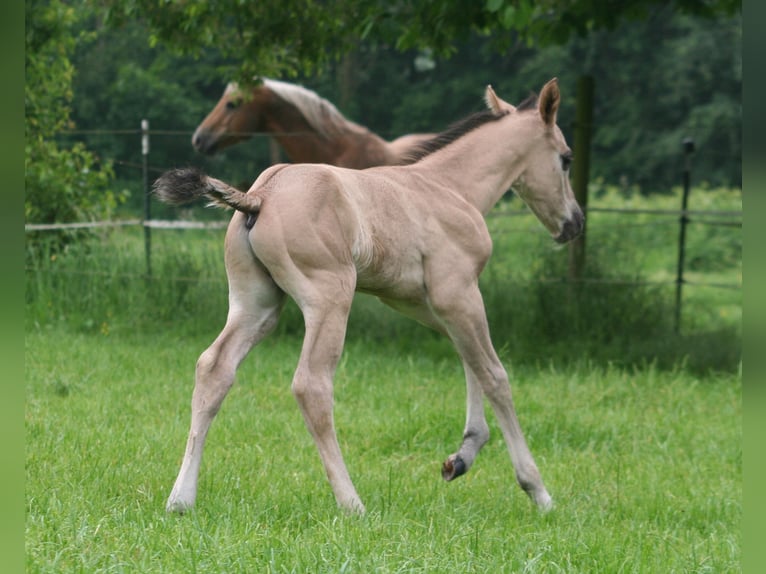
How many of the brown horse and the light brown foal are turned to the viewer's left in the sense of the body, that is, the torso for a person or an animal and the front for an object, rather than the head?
1

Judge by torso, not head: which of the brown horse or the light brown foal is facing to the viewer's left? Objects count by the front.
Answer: the brown horse

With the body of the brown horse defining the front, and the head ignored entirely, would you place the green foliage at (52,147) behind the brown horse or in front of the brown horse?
in front

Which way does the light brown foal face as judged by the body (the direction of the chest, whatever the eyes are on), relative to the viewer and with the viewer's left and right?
facing away from the viewer and to the right of the viewer

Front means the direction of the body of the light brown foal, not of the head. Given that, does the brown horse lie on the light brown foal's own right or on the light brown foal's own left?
on the light brown foal's own left

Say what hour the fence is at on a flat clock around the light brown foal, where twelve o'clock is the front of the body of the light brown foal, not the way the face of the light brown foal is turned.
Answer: The fence is roughly at 11 o'clock from the light brown foal.

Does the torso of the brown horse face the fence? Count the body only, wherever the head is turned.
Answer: no

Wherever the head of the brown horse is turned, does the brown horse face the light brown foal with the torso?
no

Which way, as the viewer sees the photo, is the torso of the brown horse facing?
to the viewer's left

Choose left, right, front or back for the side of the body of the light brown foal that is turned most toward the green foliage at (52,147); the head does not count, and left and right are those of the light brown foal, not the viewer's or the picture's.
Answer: left

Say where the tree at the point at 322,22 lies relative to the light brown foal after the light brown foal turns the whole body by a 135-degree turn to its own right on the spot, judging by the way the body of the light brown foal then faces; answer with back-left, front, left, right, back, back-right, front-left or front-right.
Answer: back

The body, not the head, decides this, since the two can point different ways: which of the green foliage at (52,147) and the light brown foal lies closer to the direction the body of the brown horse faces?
the green foliage
